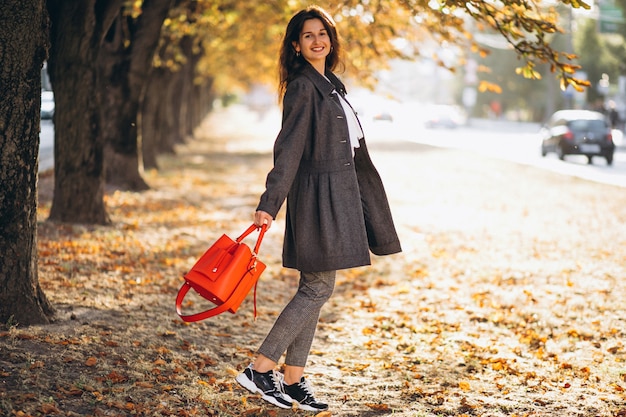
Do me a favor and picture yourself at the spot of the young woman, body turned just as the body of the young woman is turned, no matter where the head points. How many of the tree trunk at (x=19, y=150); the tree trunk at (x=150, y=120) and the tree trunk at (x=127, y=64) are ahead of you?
0

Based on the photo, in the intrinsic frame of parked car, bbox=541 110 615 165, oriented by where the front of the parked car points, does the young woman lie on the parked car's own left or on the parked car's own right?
on the parked car's own left

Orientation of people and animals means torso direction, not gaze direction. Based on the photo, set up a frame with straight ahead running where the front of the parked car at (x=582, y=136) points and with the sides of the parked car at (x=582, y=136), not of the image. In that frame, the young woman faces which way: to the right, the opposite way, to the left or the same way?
the opposite way

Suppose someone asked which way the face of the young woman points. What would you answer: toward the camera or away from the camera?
toward the camera

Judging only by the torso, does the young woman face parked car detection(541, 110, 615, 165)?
no

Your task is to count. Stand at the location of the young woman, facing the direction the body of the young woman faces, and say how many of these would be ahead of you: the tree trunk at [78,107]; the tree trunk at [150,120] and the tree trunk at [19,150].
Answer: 0

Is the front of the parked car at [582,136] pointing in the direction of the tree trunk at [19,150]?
no

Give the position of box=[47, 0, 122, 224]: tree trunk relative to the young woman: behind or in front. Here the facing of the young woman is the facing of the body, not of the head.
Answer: behind

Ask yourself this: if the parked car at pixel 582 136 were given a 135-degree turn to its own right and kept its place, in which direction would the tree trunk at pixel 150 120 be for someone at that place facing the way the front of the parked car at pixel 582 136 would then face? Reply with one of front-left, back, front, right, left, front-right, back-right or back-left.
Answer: back-right

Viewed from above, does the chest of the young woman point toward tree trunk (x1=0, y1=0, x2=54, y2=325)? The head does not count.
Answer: no

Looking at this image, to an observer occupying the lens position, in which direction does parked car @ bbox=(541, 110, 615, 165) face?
facing away from the viewer and to the left of the viewer
